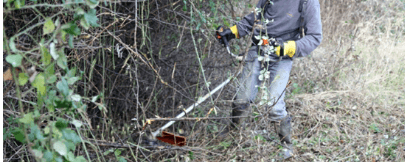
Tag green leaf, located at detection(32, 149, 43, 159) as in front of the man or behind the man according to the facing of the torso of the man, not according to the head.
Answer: in front

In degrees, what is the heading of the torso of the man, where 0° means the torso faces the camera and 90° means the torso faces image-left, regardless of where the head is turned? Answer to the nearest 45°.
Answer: approximately 45°

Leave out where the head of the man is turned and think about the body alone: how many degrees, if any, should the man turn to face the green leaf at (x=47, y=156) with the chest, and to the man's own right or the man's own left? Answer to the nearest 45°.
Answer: approximately 45° to the man's own left

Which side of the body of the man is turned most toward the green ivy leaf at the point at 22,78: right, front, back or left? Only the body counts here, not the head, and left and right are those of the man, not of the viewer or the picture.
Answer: front
